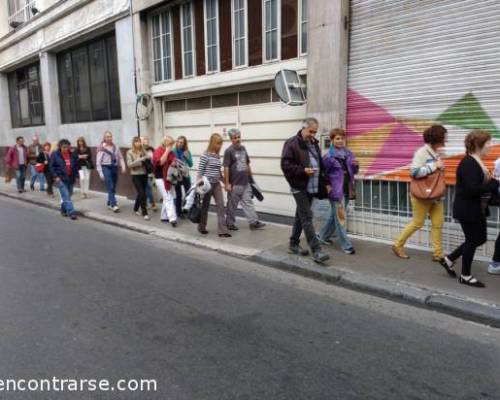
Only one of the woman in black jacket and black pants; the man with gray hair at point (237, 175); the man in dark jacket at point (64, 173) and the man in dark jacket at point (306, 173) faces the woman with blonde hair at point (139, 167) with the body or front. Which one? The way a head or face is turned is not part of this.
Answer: the man in dark jacket at point (64, 173)

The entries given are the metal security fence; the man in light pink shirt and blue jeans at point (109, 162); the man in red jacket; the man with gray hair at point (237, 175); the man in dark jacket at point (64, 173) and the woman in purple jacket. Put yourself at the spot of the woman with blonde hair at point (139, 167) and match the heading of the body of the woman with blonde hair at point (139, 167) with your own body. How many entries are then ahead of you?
3

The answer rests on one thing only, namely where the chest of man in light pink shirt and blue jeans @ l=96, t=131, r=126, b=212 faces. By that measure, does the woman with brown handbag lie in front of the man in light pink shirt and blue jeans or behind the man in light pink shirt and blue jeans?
in front

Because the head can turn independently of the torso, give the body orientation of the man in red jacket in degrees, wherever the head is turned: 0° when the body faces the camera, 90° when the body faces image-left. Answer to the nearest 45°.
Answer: approximately 315°

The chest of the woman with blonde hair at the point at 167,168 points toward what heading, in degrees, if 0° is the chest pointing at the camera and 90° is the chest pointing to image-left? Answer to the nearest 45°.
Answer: approximately 315°
